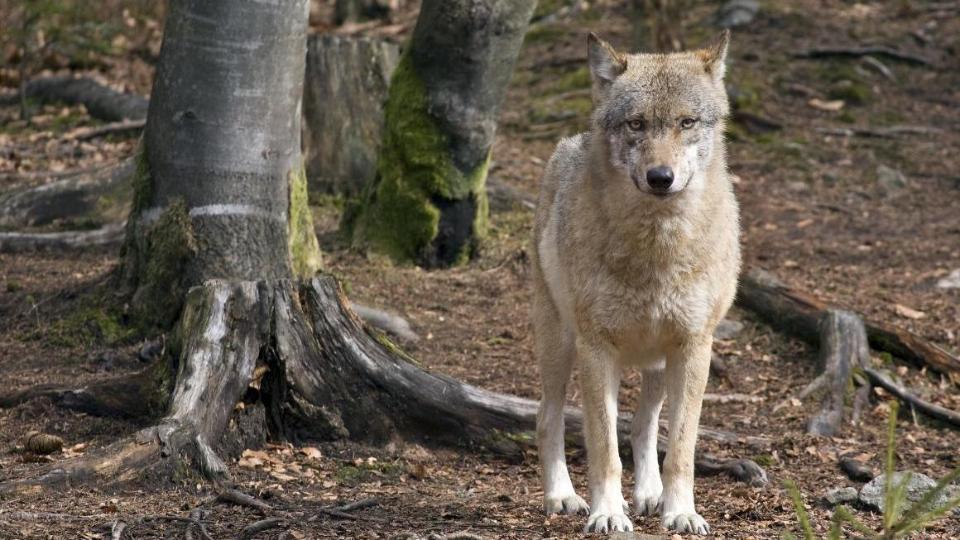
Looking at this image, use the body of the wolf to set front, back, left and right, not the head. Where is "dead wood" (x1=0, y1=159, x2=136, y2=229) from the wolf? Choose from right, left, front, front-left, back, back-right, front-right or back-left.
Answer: back-right

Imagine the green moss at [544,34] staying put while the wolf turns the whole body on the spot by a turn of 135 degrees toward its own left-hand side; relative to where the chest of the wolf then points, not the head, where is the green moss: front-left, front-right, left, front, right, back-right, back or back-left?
front-left

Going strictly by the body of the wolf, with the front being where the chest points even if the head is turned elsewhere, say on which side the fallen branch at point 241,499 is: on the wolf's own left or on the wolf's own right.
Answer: on the wolf's own right

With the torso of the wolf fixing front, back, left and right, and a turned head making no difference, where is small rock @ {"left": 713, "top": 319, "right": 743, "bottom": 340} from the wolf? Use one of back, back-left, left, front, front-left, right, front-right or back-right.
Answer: back

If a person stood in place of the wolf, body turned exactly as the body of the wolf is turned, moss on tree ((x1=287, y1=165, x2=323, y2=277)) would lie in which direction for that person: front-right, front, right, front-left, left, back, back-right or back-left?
back-right

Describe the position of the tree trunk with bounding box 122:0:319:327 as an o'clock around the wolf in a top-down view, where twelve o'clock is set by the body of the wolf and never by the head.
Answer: The tree trunk is roughly at 4 o'clock from the wolf.

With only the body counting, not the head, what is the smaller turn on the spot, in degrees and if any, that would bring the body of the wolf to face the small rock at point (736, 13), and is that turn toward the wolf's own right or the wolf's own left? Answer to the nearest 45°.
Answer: approximately 180°

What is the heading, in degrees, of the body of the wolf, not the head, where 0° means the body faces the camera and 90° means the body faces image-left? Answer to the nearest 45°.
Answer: approximately 0°

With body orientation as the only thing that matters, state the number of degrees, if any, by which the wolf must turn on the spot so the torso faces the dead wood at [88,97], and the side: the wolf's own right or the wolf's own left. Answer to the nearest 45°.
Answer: approximately 135° to the wolf's own right

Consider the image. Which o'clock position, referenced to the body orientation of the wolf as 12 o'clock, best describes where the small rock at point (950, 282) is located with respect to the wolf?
The small rock is roughly at 7 o'clock from the wolf.

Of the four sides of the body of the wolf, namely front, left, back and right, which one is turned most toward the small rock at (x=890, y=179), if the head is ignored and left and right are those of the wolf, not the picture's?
back

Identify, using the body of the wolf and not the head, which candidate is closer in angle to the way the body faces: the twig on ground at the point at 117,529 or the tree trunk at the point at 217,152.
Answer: the twig on ground

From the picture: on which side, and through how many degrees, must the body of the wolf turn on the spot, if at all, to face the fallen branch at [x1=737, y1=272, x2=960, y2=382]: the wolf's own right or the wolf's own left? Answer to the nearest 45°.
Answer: approximately 180°

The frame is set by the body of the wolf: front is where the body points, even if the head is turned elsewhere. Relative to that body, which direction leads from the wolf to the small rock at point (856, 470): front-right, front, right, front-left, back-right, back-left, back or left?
back-left
